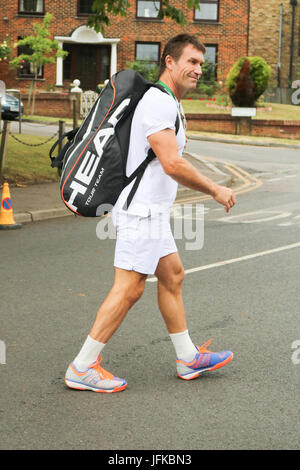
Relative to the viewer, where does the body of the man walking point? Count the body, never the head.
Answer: to the viewer's right

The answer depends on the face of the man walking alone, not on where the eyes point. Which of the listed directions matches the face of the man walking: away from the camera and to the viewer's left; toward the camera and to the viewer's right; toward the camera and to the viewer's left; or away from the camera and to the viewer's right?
toward the camera and to the viewer's right

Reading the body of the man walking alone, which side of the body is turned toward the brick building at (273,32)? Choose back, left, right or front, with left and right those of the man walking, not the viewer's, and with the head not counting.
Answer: left

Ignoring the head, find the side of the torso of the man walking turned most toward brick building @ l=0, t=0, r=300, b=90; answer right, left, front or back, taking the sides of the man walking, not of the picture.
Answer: left

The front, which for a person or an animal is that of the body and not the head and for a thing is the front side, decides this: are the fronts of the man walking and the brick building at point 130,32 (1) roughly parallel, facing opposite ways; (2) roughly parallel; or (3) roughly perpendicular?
roughly perpendicular

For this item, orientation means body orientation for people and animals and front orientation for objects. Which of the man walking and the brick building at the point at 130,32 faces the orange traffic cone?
the brick building

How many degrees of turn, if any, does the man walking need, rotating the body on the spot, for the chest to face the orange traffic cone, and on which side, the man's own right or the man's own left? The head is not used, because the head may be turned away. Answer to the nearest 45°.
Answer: approximately 90° to the man's own left

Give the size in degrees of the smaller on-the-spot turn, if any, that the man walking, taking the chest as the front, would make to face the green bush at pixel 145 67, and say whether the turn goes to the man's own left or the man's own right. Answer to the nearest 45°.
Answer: approximately 90° to the man's own left

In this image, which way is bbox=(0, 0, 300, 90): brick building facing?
toward the camera

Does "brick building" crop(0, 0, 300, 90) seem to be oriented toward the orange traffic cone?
yes

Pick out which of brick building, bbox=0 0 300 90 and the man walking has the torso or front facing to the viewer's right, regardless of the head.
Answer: the man walking

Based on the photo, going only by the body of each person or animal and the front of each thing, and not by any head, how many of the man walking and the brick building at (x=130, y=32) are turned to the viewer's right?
1
